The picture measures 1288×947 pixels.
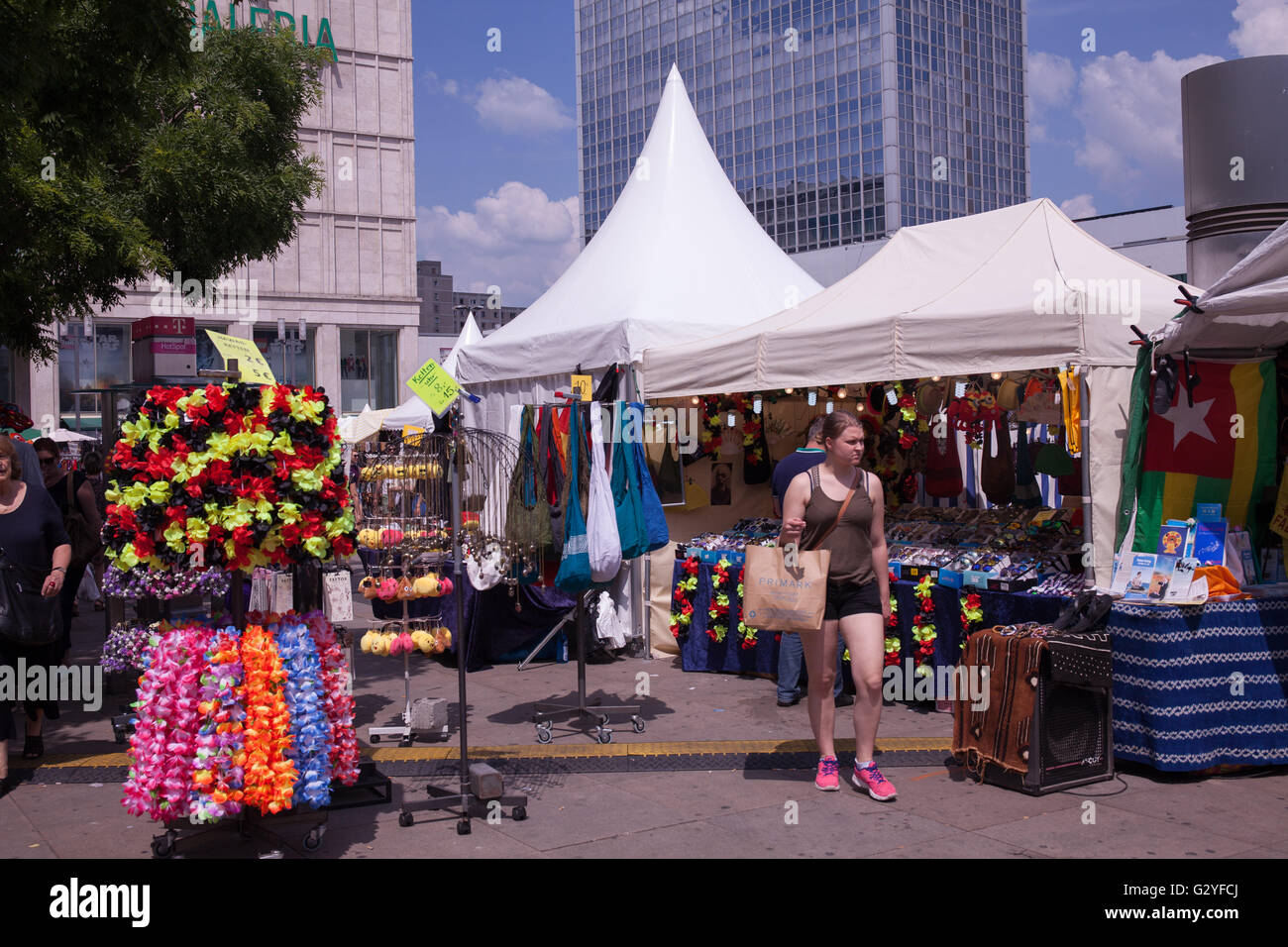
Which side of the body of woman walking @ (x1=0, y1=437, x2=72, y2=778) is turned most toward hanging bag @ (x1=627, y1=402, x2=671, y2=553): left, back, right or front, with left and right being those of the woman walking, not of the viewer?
left

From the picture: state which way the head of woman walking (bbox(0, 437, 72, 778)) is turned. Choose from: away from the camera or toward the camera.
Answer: toward the camera

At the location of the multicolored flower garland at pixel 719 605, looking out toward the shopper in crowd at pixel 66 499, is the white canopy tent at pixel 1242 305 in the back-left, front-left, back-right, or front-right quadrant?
back-left

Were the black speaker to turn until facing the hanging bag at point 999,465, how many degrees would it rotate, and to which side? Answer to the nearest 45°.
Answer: approximately 135° to its left

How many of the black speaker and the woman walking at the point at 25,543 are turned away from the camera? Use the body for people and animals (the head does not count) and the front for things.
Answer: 0

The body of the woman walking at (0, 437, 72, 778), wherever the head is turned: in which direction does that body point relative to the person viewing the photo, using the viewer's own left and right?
facing the viewer

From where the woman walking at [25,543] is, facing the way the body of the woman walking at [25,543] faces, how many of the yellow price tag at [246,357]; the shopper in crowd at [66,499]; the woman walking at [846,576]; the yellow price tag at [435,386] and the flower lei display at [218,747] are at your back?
1

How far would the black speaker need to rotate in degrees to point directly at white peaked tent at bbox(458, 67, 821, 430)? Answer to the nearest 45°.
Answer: approximately 180°

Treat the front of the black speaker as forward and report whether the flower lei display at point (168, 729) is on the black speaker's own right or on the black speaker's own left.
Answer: on the black speaker's own right

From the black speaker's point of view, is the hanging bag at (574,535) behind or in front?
behind

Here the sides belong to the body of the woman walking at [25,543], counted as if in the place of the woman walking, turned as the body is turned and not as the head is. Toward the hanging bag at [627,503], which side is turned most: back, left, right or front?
left

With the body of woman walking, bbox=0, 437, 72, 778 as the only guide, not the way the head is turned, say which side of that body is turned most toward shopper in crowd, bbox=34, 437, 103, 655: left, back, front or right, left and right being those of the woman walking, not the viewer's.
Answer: back
